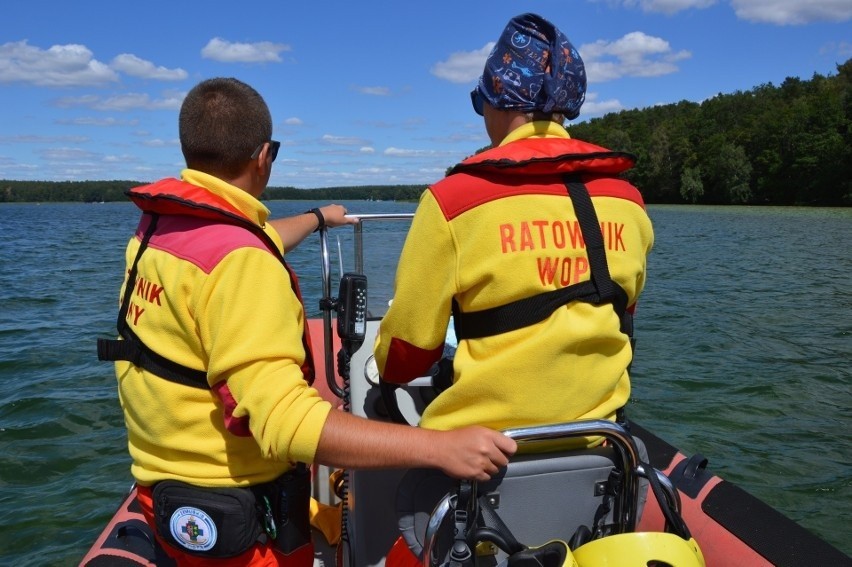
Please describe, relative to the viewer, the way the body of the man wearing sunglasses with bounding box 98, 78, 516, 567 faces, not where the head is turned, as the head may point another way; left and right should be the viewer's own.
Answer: facing away from the viewer and to the right of the viewer

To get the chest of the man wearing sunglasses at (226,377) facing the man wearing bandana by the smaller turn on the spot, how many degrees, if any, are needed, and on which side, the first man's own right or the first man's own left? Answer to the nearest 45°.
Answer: approximately 45° to the first man's own right

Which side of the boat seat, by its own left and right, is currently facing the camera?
back

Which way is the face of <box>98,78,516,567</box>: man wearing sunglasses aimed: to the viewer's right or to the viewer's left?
to the viewer's right

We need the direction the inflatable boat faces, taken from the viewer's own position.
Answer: facing away from the viewer

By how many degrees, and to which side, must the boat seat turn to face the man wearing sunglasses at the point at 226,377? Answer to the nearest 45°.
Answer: approximately 90° to its left
